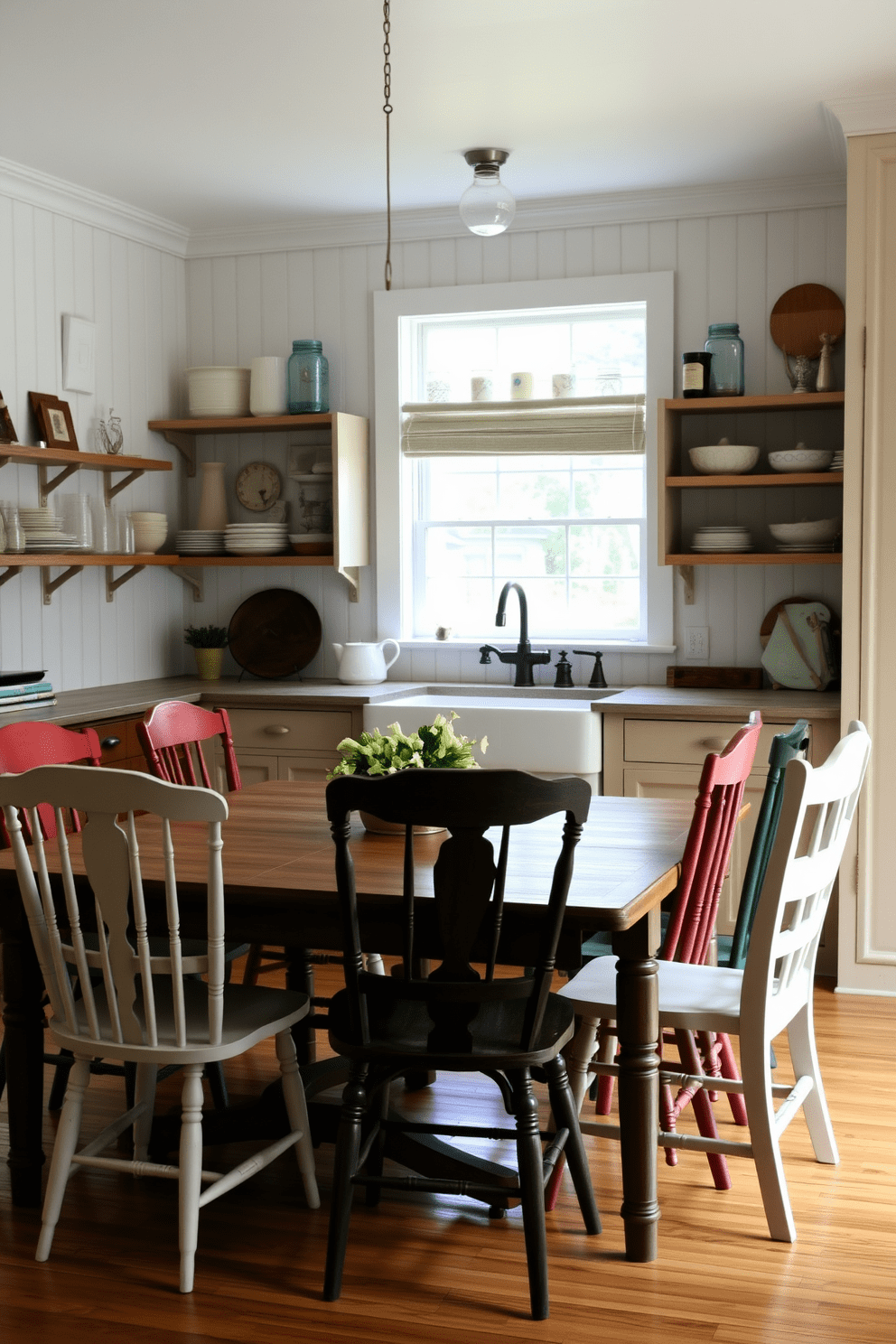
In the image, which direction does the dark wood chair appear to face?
away from the camera

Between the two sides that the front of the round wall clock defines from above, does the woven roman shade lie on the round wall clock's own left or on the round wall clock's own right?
on the round wall clock's own left

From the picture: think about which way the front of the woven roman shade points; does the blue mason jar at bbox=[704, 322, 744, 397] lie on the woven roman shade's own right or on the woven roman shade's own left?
on the woven roman shade's own left

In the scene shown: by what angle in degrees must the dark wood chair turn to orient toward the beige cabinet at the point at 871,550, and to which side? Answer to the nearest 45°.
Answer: approximately 45° to its right

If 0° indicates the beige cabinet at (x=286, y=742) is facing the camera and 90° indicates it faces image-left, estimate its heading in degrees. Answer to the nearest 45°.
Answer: approximately 0°

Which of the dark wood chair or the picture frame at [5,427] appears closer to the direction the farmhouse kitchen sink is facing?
the dark wood chair
